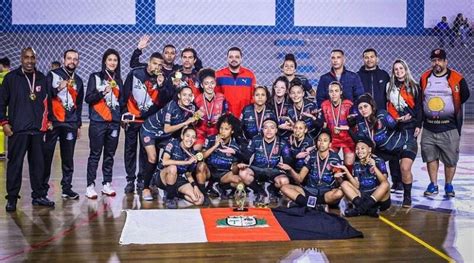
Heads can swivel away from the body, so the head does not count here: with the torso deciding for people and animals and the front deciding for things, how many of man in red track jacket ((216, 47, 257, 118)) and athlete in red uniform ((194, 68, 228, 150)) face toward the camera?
2

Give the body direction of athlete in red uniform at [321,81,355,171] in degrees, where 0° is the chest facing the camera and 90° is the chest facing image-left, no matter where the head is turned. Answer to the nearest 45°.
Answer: approximately 0°

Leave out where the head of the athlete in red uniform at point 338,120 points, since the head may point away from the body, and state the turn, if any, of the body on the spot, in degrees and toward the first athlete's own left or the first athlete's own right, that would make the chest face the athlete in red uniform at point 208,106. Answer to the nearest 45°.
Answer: approximately 90° to the first athlete's own right

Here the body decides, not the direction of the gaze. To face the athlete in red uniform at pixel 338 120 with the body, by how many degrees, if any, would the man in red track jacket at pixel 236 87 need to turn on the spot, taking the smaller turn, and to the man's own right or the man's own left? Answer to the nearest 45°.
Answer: approximately 90° to the man's own left

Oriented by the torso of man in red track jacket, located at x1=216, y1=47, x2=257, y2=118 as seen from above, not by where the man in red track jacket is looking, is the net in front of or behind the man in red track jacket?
behind

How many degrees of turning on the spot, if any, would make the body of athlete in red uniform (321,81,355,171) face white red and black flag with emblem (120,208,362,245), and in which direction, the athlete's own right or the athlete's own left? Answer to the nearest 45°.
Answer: approximately 45° to the athlete's own right

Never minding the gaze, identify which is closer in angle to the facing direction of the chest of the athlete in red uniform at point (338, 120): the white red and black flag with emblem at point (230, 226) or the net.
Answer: the white red and black flag with emblem

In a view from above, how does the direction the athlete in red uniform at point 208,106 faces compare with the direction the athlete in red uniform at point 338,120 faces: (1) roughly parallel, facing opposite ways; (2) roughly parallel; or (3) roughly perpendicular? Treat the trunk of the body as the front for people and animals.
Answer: roughly parallel

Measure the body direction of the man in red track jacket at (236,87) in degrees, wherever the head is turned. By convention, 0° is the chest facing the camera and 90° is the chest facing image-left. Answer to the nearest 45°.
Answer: approximately 0°

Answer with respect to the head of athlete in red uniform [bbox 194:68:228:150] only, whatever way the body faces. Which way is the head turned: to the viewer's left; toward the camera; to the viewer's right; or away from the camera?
toward the camera

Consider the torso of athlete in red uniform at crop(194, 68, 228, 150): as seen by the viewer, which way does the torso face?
toward the camera
